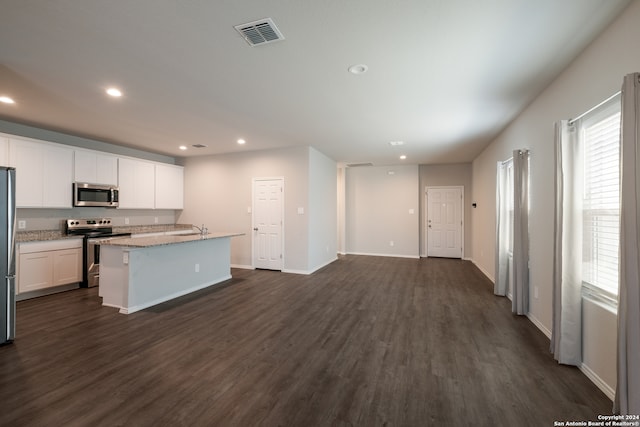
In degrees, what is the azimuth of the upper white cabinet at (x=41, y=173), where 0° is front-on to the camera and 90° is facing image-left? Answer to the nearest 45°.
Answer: approximately 315°

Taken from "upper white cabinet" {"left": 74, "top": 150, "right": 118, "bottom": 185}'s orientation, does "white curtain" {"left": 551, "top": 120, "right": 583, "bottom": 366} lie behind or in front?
in front

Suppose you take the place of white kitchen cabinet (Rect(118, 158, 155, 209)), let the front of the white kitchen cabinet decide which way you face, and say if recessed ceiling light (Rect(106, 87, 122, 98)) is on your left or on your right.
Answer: on your right

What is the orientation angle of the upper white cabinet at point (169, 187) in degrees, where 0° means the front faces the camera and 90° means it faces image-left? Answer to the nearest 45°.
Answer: approximately 315°

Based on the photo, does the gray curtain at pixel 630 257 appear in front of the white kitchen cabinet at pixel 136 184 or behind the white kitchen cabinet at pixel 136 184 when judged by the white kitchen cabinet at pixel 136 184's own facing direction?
in front

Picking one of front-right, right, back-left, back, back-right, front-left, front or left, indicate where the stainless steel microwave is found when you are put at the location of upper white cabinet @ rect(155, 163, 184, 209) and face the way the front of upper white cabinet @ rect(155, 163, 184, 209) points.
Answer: right

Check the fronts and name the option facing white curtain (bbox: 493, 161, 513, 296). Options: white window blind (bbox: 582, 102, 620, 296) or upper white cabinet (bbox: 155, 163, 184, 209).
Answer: the upper white cabinet

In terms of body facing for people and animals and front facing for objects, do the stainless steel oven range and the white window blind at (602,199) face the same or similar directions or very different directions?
very different directions
